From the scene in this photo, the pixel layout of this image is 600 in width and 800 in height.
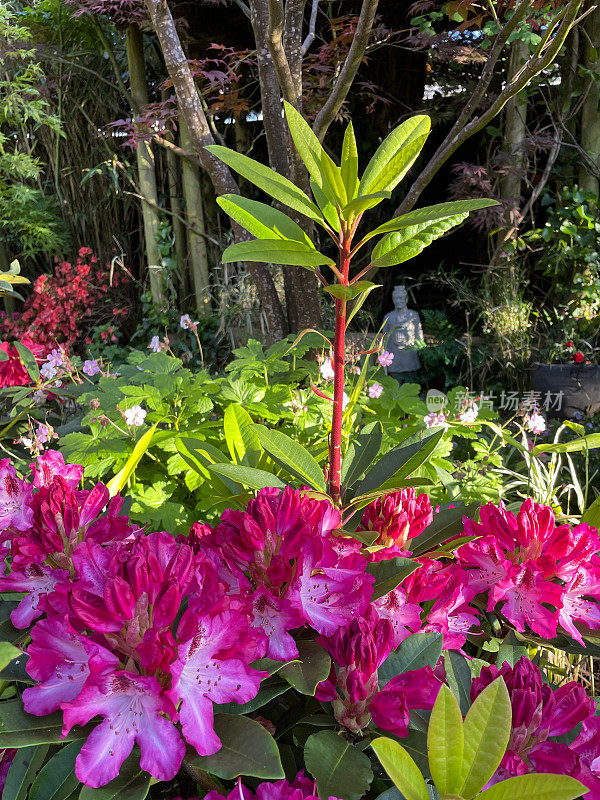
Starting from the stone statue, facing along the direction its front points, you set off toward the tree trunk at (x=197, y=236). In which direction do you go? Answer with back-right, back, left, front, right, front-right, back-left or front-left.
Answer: right

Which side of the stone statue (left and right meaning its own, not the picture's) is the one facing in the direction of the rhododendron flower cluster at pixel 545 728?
front

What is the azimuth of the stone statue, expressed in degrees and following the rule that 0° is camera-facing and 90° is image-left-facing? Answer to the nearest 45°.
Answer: approximately 0°

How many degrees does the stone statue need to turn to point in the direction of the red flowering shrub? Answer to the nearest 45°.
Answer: approximately 90° to its right

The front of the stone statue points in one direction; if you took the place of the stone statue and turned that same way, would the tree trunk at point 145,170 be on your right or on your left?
on your right

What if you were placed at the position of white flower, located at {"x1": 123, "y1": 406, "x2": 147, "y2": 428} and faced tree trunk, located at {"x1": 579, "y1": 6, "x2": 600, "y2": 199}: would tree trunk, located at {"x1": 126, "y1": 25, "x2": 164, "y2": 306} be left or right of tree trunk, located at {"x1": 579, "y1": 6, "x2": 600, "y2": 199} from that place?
left

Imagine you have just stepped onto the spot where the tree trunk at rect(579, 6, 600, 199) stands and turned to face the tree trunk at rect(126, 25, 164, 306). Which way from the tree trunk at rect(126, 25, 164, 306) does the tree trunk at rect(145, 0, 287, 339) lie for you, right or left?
left

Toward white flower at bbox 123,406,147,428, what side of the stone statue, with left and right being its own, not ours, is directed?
front

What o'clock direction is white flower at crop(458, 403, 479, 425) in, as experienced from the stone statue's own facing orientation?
The white flower is roughly at 12 o'clock from the stone statue.
